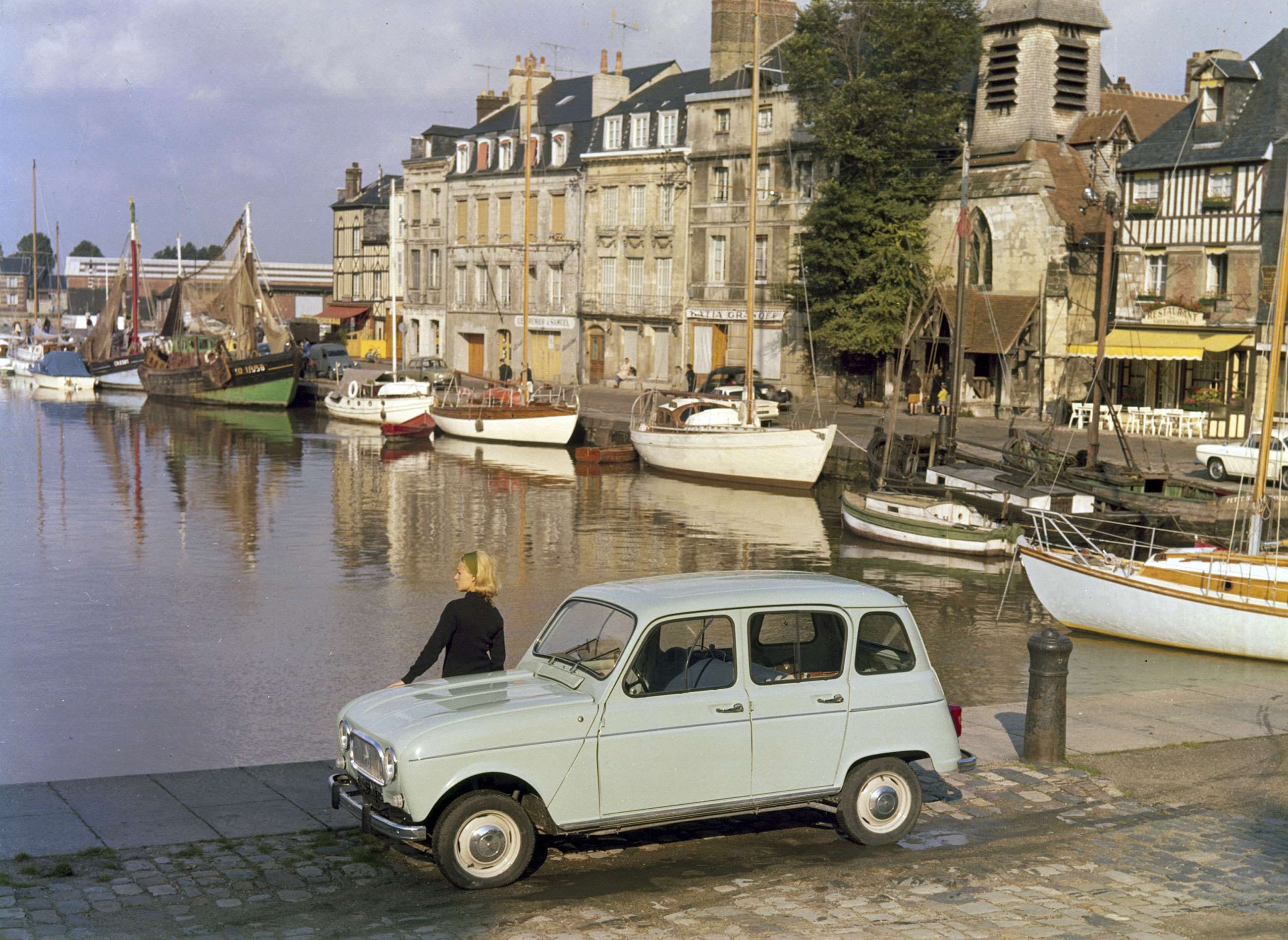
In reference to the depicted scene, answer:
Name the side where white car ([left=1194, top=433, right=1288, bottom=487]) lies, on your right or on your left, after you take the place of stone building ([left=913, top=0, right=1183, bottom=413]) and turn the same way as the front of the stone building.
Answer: on your left

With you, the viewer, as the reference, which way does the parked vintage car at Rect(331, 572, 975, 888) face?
facing the viewer and to the left of the viewer

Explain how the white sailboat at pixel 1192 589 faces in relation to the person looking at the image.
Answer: facing to the left of the viewer

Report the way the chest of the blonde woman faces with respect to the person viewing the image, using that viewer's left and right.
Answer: facing away from the viewer and to the left of the viewer

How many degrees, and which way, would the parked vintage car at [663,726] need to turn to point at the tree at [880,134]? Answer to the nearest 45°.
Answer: approximately 135° to its right

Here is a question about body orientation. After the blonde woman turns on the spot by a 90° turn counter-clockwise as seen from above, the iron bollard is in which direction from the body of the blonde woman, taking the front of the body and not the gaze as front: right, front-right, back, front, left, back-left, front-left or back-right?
back-left

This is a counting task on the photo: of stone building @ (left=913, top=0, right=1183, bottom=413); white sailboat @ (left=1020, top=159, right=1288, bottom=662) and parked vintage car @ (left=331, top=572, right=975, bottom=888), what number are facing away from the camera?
0

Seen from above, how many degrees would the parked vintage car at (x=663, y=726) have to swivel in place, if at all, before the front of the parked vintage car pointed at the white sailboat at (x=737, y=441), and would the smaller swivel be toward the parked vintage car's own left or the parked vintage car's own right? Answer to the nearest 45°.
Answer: approximately 135° to the parked vintage car's own right

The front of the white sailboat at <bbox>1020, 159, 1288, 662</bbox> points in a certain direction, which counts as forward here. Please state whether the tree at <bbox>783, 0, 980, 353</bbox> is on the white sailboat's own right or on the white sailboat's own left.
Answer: on the white sailboat's own right

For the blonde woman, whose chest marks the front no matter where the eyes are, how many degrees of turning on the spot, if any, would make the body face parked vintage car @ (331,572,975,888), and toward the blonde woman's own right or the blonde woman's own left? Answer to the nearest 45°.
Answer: approximately 180°

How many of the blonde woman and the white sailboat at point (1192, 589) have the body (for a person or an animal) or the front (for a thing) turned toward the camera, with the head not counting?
0
